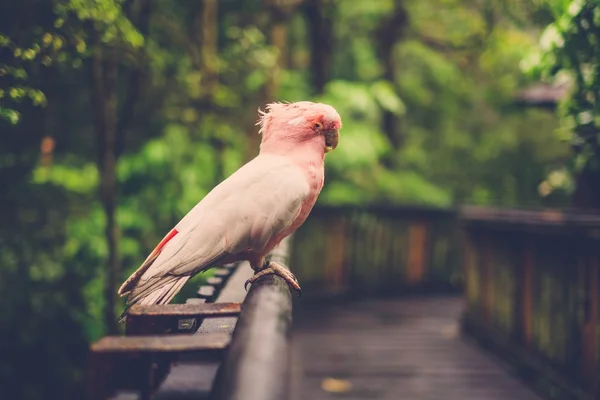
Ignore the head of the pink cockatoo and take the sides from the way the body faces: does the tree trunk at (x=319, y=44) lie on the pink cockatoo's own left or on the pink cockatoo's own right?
on the pink cockatoo's own left

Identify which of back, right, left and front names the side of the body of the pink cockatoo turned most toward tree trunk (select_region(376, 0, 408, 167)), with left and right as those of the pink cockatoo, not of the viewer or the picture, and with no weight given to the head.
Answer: left

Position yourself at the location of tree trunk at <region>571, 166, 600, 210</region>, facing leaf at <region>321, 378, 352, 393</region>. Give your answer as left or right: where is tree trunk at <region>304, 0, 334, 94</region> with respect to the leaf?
right

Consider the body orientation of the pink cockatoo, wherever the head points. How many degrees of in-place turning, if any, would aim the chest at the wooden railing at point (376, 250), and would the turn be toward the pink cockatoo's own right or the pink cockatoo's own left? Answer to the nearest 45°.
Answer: approximately 90° to the pink cockatoo's own left

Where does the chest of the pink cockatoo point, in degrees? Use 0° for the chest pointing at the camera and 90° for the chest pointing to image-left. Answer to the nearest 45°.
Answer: approximately 270°
